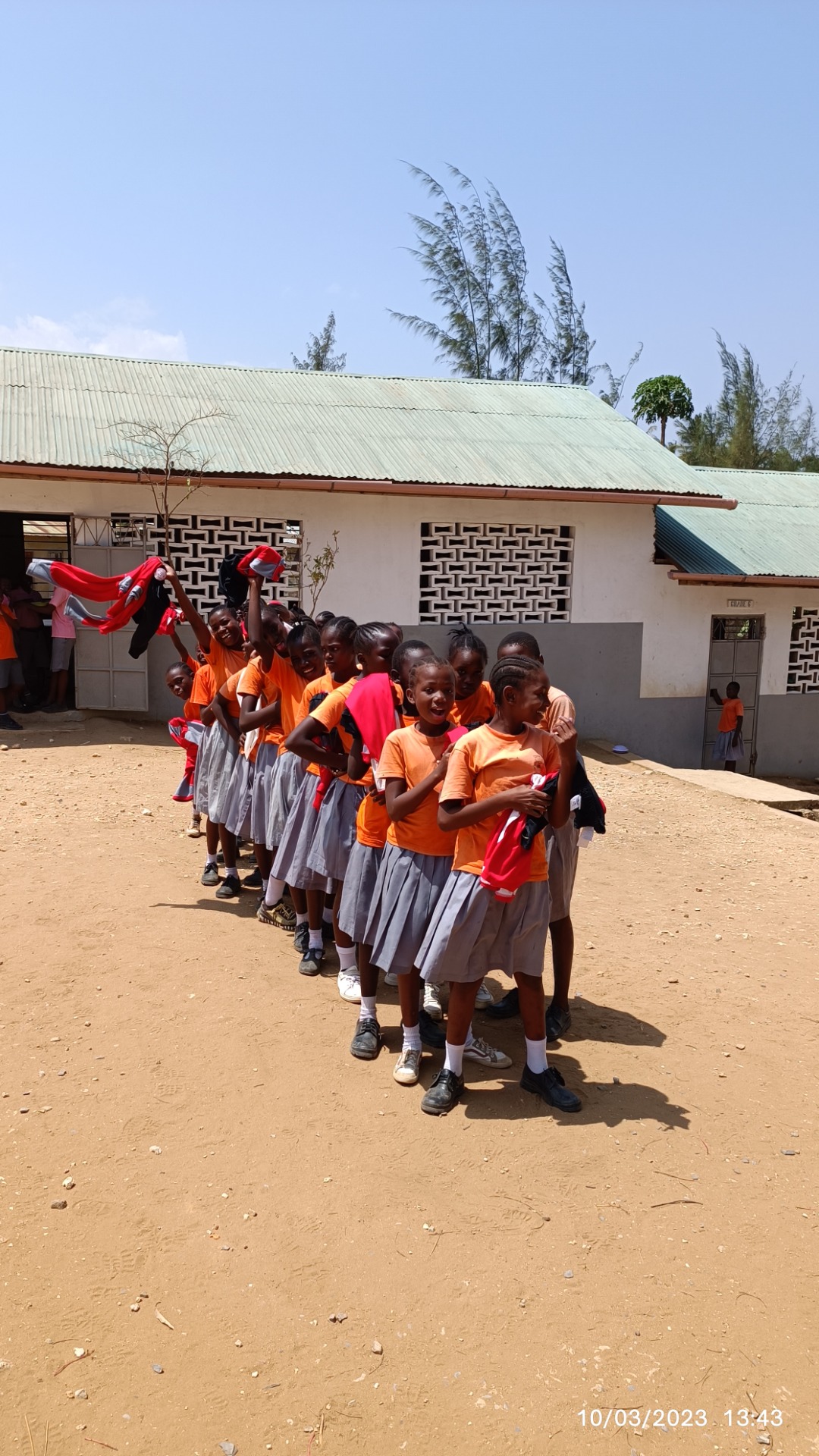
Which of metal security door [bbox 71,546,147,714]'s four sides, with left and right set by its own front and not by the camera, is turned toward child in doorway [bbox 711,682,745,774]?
left

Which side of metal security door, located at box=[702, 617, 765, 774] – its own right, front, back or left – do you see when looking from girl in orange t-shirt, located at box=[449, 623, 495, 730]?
front

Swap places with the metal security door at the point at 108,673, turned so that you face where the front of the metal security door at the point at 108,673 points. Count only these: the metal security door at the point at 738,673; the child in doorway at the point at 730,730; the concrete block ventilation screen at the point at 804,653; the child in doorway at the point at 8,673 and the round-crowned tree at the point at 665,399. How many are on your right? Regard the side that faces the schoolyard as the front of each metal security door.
1

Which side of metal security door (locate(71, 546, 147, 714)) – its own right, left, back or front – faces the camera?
front

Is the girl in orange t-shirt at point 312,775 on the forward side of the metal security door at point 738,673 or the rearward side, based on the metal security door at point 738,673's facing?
on the forward side

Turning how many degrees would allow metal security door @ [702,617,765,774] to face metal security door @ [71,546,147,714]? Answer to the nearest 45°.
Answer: approximately 45° to its right

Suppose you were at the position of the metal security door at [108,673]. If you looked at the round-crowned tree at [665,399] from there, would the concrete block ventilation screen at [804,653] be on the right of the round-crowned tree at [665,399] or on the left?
right

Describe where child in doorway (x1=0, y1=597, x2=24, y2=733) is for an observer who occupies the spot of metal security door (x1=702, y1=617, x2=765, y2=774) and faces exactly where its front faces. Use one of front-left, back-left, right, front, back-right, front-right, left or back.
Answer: front-right

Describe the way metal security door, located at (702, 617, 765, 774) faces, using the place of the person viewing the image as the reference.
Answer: facing the viewer

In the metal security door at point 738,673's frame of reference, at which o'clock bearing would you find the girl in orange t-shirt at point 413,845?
The girl in orange t-shirt is roughly at 12 o'clock from the metal security door.

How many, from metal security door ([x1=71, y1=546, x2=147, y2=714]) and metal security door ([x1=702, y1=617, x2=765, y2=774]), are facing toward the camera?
2

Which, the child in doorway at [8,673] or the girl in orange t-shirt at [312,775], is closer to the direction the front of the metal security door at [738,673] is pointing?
the girl in orange t-shirt

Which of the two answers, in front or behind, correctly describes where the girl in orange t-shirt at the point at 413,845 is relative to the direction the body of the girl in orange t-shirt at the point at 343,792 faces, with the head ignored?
in front

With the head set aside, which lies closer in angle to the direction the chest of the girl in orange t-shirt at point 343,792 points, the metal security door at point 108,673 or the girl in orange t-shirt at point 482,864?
the girl in orange t-shirt
